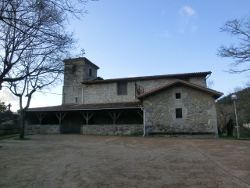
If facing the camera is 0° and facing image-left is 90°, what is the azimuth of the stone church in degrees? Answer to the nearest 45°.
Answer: approximately 0°
